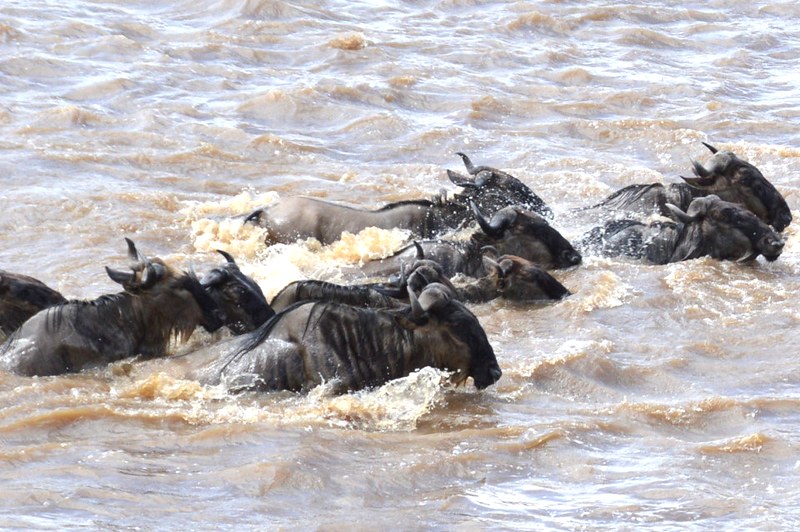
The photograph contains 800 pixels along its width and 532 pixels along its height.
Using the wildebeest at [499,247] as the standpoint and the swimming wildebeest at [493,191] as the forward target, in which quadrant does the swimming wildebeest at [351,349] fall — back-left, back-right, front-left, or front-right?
back-left

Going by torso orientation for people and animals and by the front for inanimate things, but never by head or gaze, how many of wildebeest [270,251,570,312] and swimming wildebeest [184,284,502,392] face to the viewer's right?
2

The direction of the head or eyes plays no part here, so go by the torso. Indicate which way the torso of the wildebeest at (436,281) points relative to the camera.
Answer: to the viewer's right

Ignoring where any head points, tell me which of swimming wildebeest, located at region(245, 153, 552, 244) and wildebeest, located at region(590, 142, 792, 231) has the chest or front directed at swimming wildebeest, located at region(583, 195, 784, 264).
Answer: swimming wildebeest, located at region(245, 153, 552, 244)

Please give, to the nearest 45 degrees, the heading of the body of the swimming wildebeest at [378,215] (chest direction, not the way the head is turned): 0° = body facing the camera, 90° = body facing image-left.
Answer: approximately 270°

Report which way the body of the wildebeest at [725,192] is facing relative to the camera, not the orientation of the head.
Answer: to the viewer's right

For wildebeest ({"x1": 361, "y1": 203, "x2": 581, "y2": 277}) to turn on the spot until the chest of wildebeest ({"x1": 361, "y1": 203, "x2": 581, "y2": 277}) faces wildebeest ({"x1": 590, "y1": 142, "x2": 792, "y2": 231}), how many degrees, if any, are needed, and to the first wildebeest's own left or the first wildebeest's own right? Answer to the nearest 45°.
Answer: approximately 45° to the first wildebeest's own left

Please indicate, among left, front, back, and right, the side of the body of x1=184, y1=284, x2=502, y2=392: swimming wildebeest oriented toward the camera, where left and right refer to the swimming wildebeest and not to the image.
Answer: right

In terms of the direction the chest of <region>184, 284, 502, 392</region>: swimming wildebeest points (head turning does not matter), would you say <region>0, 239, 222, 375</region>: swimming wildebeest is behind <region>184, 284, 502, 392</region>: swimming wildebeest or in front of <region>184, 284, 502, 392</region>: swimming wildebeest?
behind

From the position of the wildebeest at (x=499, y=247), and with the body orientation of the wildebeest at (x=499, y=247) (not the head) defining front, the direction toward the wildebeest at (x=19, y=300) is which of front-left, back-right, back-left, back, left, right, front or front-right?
back-right

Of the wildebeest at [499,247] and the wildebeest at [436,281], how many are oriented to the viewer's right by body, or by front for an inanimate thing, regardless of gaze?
2

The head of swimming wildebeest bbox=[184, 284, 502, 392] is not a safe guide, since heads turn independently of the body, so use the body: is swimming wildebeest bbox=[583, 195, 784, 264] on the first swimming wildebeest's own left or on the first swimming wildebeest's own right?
on the first swimming wildebeest's own left

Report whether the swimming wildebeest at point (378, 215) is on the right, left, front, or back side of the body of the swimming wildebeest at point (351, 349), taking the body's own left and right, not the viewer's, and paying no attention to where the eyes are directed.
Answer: left

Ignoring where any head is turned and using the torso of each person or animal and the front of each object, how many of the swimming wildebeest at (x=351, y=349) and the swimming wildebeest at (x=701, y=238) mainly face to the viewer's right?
2
